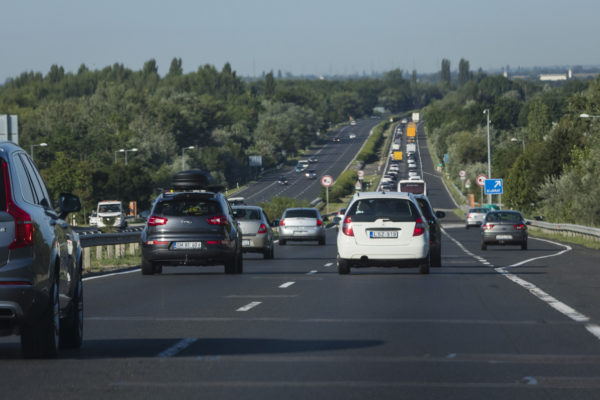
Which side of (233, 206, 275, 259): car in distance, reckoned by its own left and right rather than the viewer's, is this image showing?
back

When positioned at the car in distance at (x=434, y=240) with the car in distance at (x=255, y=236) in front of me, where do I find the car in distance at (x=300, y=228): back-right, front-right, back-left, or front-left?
front-right

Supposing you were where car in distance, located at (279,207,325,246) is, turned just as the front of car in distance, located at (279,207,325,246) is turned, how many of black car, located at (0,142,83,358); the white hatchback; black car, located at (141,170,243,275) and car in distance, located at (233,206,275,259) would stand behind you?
4

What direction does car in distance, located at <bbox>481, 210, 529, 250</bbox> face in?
away from the camera

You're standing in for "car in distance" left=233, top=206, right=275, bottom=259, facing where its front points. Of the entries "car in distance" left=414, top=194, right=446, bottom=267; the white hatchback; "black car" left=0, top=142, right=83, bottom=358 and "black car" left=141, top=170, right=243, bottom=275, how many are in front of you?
0

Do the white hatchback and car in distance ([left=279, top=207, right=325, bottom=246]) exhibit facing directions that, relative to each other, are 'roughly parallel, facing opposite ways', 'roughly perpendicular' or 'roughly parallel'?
roughly parallel

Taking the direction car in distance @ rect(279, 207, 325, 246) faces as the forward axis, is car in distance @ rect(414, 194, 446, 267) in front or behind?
behind

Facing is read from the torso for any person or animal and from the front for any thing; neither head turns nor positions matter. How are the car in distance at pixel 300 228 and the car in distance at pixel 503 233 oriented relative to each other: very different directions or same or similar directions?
same or similar directions

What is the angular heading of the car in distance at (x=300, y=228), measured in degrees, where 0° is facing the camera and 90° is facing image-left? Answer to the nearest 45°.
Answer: approximately 180°

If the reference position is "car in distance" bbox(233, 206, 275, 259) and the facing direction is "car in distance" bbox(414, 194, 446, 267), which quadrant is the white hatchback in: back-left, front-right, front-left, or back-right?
front-right

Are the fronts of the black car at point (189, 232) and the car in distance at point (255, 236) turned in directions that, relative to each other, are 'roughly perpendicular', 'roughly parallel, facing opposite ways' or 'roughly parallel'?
roughly parallel

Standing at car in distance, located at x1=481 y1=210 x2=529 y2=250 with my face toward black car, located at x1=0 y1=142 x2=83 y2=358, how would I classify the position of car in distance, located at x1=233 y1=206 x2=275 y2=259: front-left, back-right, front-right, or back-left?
front-right

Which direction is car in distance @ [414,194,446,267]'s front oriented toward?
away from the camera

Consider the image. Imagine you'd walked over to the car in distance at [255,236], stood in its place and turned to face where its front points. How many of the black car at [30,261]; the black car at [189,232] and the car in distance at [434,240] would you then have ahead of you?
0

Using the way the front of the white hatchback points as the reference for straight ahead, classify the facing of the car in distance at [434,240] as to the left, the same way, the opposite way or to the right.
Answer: the same way

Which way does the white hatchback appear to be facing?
away from the camera

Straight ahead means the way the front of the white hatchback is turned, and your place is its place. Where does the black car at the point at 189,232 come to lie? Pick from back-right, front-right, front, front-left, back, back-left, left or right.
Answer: left

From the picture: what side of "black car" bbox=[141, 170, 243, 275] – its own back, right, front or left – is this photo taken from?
back
